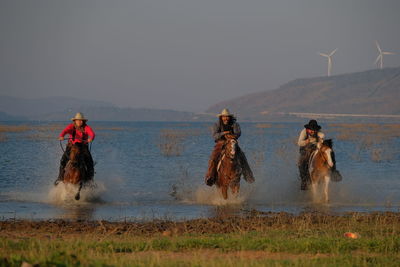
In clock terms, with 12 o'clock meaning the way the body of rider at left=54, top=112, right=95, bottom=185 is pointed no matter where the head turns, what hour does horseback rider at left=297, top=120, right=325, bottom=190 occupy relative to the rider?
The horseback rider is roughly at 9 o'clock from the rider.

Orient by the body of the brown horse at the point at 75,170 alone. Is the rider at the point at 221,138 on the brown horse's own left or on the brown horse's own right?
on the brown horse's own left

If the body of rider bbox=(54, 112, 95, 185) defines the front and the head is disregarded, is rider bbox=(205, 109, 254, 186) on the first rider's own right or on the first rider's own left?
on the first rider's own left

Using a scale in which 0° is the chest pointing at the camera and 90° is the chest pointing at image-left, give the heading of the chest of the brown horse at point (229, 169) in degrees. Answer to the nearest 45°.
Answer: approximately 0°

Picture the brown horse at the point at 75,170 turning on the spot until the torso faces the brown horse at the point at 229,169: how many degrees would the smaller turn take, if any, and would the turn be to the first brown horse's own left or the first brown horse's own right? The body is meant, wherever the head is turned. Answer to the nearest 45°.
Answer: approximately 90° to the first brown horse's own left

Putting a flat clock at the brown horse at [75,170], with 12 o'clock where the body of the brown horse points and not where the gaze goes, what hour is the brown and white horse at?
The brown and white horse is roughly at 9 o'clock from the brown horse.
